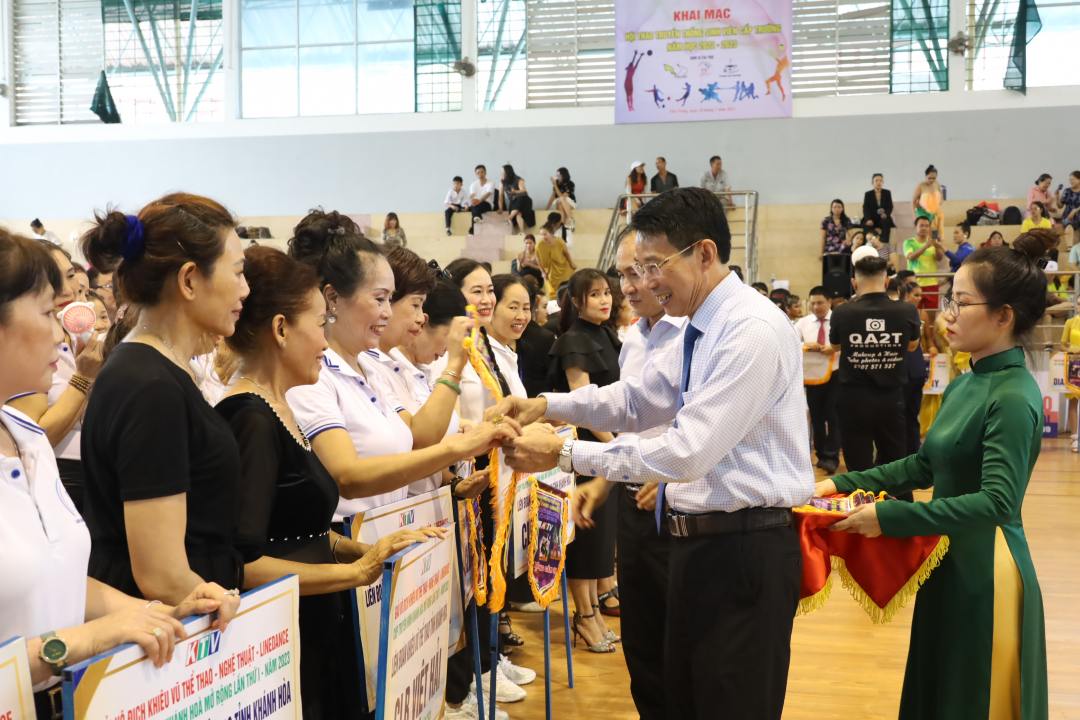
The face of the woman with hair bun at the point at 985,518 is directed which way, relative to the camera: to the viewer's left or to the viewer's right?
to the viewer's left

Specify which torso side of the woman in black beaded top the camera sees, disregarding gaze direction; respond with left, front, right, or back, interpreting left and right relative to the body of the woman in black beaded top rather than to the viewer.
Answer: right

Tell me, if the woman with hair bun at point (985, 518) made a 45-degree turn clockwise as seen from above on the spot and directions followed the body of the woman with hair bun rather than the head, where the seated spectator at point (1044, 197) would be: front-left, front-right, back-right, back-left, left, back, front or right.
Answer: front-right

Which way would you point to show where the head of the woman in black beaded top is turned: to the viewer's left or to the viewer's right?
to the viewer's right

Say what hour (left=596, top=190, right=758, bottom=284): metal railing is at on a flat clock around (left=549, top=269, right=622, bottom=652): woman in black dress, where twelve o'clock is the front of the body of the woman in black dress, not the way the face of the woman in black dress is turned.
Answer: The metal railing is roughly at 8 o'clock from the woman in black dress.

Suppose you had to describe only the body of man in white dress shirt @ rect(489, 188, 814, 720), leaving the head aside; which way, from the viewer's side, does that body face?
to the viewer's left

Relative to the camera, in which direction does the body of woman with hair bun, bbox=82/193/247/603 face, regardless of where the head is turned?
to the viewer's right

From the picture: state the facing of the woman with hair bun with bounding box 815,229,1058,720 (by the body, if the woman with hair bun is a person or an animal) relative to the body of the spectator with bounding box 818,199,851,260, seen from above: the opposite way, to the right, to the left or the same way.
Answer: to the right

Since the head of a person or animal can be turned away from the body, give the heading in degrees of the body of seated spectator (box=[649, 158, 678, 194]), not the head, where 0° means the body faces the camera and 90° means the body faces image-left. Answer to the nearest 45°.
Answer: approximately 0°

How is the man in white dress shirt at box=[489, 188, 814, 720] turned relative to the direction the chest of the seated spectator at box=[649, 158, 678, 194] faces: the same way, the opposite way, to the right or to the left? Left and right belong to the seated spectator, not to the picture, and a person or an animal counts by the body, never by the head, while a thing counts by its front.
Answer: to the right

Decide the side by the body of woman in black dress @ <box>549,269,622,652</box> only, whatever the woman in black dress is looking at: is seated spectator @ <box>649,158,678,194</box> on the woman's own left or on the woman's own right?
on the woman's own left

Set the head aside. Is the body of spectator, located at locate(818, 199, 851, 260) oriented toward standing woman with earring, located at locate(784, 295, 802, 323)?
yes
